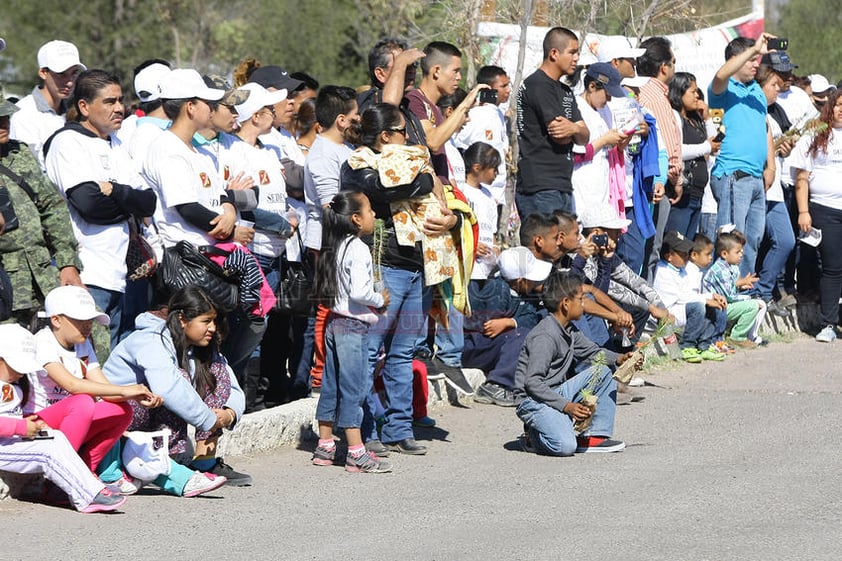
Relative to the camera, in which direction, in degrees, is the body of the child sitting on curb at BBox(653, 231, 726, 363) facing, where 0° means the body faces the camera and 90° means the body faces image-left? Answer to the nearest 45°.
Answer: approximately 315°

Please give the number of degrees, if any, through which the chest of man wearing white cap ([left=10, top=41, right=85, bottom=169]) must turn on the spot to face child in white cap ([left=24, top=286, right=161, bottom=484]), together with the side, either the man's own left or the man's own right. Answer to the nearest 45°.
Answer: approximately 45° to the man's own right

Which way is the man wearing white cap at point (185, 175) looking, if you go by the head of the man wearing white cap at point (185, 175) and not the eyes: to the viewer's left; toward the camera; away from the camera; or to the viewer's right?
to the viewer's right

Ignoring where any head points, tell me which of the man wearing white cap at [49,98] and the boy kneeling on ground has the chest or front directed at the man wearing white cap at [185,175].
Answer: the man wearing white cap at [49,98]

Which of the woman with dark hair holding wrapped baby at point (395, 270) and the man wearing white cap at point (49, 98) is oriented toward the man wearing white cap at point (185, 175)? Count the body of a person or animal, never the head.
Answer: the man wearing white cap at point (49, 98)

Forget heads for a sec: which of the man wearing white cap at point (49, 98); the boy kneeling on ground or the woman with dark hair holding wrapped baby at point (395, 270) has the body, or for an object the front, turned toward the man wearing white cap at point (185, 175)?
the man wearing white cap at point (49, 98)

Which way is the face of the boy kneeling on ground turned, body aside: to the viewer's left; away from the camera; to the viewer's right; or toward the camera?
to the viewer's right
